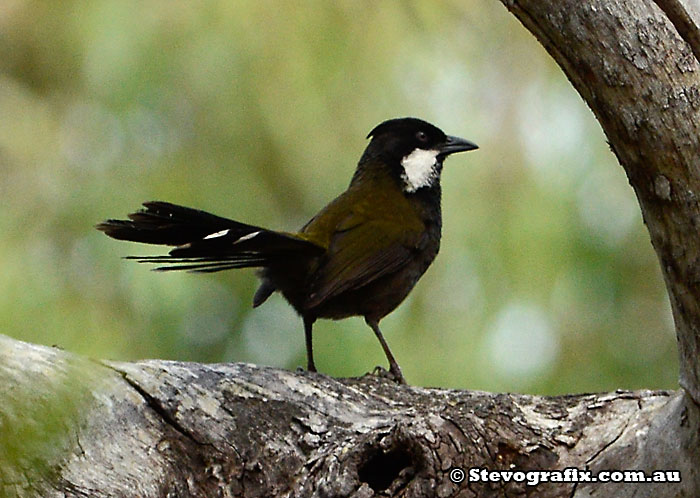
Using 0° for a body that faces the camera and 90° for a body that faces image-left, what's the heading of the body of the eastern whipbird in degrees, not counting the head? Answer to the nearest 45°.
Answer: approximately 270°
